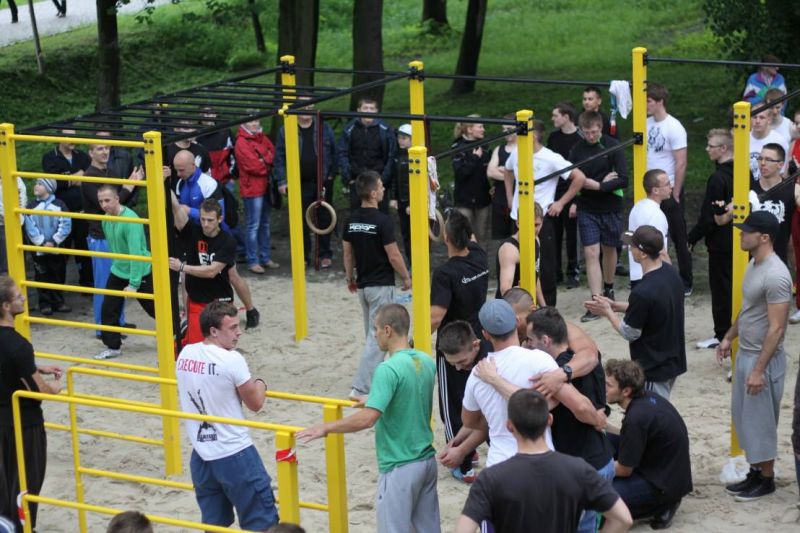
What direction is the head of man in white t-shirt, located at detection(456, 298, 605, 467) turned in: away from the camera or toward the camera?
away from the camera

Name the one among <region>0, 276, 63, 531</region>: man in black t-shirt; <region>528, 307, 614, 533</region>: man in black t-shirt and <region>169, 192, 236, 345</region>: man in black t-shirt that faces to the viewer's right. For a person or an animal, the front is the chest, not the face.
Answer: <region>0, 276, 63, 531</region>: man in black t-shirt

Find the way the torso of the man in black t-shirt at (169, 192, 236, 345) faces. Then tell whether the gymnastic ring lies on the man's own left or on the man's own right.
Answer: on the man's own left

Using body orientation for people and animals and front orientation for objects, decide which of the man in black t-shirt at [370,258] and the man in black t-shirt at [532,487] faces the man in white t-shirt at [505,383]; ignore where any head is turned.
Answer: the man in black t-shirt at [532,487]

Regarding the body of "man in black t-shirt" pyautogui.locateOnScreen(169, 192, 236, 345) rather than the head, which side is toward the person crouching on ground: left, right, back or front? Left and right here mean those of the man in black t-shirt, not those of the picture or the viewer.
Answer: left

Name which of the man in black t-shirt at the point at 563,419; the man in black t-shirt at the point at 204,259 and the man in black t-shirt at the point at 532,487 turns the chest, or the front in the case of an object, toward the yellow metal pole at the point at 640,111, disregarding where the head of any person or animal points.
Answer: the man in black t-shirt at the point at 532,487

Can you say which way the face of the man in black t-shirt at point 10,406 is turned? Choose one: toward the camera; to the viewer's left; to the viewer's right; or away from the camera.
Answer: to the viewer's right

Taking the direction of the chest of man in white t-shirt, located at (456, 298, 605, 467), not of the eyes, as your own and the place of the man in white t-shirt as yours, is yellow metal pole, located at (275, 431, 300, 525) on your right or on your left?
on your left

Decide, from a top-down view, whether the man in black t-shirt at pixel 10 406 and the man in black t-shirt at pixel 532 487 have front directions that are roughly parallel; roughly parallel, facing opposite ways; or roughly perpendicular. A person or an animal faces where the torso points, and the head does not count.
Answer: roughly perpendicular

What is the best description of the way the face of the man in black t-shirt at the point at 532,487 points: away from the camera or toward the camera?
away from the camera

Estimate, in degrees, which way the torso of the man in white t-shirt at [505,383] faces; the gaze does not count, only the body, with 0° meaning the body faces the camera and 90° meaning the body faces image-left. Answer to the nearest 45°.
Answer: approximately 180°
